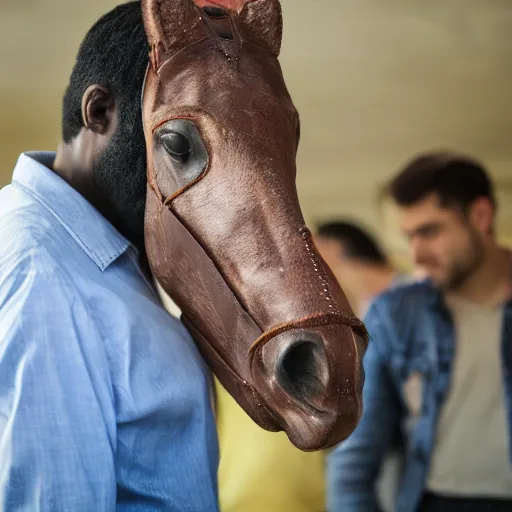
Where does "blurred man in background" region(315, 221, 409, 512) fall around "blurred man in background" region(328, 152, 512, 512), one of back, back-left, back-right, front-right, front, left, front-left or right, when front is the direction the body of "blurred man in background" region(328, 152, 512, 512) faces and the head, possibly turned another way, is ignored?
back-right

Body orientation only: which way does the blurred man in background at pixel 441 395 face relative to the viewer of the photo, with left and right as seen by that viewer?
facing the viewer and to the left of the viewer

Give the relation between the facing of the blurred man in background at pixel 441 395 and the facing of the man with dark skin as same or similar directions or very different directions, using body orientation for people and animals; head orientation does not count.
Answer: very different directions

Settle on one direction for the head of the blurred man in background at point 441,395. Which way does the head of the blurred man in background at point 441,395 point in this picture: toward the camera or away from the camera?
toward the camera

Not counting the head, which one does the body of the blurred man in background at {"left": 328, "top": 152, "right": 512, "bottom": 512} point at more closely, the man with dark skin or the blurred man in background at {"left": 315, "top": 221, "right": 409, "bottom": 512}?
the man with dark skin

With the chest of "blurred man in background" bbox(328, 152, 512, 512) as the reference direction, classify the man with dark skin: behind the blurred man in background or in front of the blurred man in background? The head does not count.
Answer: in front

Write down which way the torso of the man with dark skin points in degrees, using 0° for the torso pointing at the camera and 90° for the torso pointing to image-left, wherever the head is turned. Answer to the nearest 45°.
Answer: approximately 270°

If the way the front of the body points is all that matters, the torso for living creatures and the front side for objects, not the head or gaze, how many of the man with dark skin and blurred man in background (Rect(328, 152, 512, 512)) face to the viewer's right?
1

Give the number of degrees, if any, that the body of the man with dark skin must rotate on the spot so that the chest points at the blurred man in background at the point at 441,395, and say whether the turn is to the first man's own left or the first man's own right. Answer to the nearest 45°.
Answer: approximately 45° to the first man's own left
